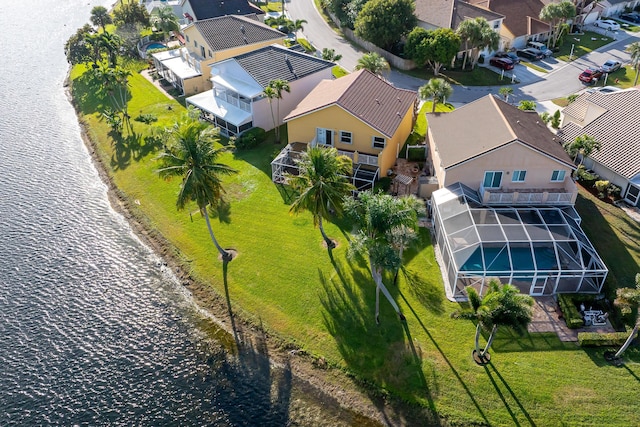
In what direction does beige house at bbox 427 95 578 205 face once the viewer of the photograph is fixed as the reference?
facing away from the viewer

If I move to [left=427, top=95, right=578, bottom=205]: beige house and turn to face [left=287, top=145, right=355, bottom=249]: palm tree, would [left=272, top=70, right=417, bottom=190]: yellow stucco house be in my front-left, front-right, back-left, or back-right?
front-right

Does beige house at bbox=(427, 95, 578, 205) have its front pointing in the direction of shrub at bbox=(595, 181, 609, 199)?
no

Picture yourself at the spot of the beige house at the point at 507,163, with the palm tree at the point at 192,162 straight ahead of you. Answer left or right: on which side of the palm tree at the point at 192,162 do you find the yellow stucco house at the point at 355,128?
right

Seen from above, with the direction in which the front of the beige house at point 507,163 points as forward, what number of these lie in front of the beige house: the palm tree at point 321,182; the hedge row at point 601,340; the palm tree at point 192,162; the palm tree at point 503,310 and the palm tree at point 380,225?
0

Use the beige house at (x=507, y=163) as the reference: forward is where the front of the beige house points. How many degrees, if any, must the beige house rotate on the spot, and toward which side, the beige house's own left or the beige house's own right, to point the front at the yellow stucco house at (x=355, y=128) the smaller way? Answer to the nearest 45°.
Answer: approximately 90° to the beige house's own left

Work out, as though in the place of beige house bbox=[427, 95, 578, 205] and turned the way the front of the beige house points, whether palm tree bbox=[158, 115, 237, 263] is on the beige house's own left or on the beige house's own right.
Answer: on the beige house's own left

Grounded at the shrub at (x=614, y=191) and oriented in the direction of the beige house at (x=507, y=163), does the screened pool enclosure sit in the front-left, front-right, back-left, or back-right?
front-left

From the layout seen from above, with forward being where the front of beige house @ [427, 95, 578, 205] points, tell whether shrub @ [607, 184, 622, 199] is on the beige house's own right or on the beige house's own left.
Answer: on the beige house's own right

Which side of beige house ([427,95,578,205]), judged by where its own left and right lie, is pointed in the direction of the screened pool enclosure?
back

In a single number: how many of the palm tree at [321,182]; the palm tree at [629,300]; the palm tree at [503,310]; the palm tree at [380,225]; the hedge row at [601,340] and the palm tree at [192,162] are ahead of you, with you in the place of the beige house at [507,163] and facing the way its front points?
0

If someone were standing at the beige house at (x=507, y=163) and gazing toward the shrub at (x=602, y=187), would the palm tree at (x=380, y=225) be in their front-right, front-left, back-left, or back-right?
back-right

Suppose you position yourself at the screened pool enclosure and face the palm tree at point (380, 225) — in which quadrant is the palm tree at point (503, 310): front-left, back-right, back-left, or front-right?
front-left

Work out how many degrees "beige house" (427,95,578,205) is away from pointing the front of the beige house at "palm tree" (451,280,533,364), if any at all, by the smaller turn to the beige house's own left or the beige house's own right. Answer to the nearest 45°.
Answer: approximately 180°

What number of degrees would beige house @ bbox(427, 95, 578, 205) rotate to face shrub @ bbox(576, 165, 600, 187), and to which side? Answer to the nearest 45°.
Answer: approximately 45° to its right

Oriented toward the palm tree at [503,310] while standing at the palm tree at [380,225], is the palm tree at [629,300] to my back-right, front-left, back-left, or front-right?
front-left

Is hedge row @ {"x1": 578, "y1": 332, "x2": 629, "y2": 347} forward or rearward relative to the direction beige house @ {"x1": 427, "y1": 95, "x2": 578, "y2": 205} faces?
rearward
